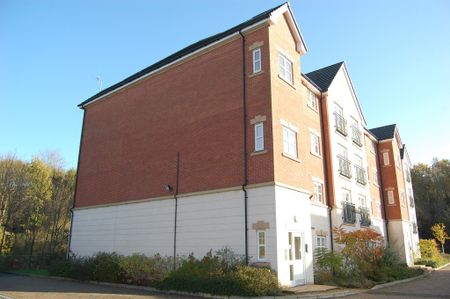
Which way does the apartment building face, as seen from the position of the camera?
facing the viewer and to the right of the viewer

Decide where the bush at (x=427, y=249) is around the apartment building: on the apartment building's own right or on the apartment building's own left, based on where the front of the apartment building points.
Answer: on the apartment building's own left

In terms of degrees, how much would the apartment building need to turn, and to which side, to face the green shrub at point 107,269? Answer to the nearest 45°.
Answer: approximately 135° to its right
